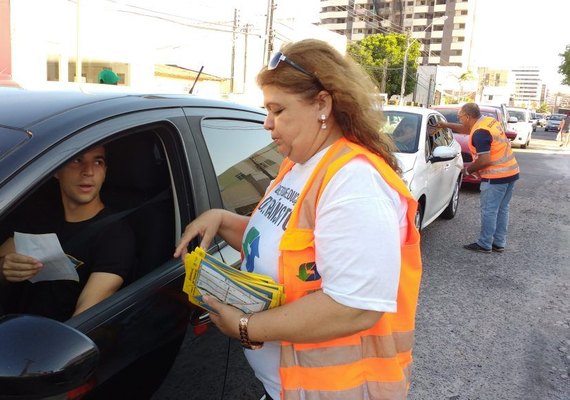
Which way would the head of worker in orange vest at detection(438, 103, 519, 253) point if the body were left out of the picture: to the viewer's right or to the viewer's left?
to the viewer's left

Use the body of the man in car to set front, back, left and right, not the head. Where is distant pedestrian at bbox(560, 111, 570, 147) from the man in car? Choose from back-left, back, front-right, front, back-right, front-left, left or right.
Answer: back

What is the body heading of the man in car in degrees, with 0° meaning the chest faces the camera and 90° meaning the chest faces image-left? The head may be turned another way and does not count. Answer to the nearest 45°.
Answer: approximately 45°

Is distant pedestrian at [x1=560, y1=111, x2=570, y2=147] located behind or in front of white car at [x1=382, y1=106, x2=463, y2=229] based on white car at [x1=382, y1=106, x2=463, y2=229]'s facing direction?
behind

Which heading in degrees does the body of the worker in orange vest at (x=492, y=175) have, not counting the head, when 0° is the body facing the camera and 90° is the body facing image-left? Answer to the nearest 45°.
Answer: approximately 90°

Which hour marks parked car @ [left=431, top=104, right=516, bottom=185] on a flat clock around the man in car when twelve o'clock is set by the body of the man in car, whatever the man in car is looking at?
The parked car is roughly at 6 o'clock from the man in car.

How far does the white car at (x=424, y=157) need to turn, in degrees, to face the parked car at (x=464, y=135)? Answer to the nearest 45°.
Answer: approximately 135° to its right

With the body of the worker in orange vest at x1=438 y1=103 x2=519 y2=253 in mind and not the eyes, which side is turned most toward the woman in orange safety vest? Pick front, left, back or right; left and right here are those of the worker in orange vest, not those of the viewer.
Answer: left

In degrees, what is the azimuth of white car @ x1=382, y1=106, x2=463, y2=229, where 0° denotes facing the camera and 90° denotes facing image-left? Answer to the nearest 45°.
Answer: approximately 45°

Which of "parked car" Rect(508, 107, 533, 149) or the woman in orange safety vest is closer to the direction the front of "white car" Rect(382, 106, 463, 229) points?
the woman in orange safety vest
